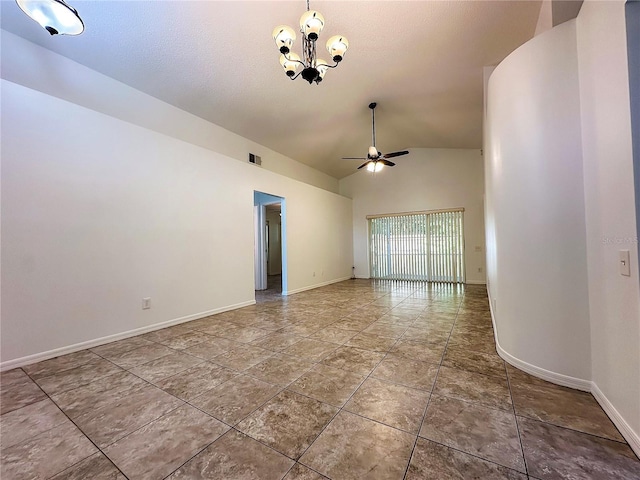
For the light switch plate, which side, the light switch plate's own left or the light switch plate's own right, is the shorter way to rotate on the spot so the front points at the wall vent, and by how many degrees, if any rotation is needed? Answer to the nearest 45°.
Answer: approximately 45° to the light switch plate's own right

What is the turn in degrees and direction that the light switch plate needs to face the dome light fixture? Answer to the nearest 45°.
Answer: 0° — it already faces it

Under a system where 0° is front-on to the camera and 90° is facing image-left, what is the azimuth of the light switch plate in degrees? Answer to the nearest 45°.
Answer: approximately 45°

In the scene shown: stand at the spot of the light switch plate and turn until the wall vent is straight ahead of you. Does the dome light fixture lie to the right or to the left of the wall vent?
left

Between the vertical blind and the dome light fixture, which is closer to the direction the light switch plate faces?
the dome light fixture

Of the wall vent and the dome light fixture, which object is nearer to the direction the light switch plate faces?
the dome light fixture

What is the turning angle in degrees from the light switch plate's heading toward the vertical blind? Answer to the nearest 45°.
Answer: approximately 90° to its right

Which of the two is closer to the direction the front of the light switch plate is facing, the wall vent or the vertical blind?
the wall vent
